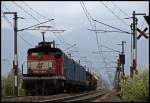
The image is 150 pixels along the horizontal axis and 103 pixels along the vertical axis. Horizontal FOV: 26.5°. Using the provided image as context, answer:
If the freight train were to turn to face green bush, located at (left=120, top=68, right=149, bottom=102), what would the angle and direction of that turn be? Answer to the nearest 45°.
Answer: approximately 90° to its left

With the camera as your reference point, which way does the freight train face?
facing the viewer and to the left of the viewer
